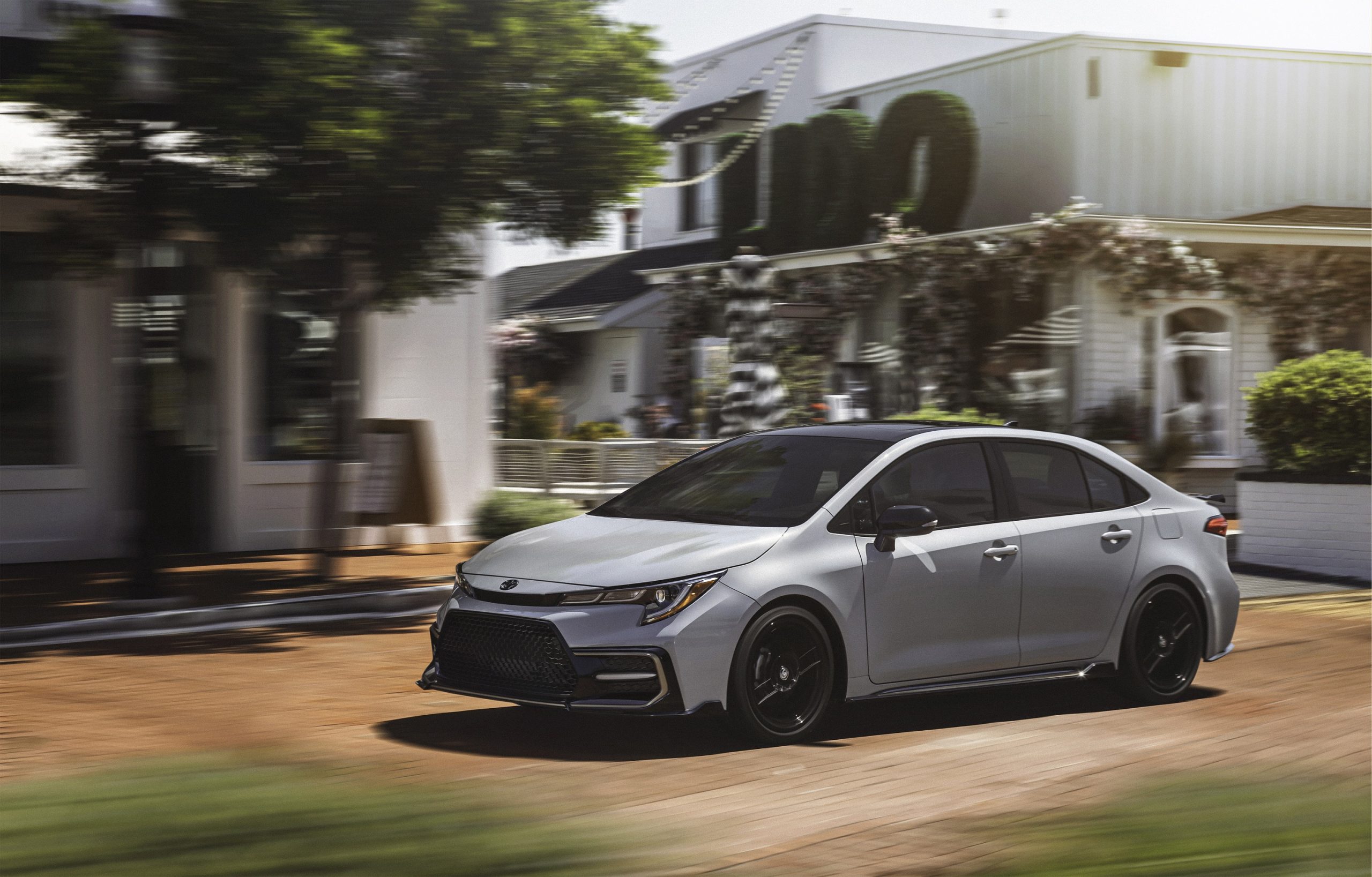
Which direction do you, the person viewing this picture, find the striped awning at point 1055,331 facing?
facing to the left of the viewer

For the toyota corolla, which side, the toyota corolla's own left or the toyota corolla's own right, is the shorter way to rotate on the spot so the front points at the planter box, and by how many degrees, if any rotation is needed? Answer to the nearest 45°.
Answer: approximately 180°

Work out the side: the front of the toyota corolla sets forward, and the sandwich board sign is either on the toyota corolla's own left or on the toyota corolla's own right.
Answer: on the toyota corolla's own right

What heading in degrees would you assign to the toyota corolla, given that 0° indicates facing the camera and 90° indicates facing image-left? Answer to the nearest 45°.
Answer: approximately 45°

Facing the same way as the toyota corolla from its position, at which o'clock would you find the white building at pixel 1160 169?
The white building is roughly at 5 o'clock from the toyota corolla.

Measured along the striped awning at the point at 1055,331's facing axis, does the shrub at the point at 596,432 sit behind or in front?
in front

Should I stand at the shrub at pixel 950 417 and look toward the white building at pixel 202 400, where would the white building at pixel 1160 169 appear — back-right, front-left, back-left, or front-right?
back-right

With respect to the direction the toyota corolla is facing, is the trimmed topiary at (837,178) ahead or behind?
behind
